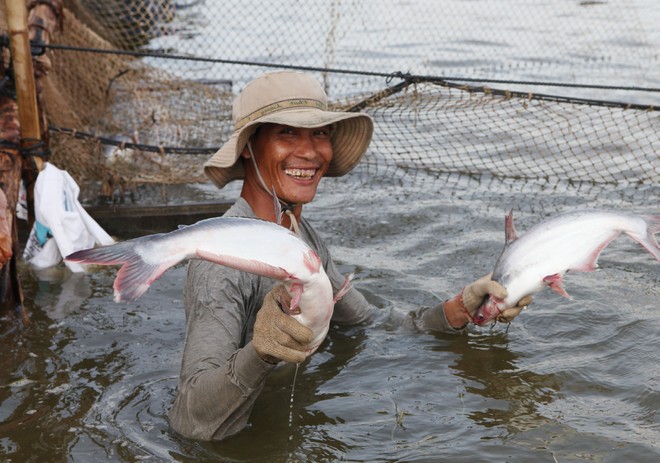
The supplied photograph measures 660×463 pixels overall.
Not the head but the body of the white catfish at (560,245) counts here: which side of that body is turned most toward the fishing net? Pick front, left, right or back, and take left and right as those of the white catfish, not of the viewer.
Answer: right

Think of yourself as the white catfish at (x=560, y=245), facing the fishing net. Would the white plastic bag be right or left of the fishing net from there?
left

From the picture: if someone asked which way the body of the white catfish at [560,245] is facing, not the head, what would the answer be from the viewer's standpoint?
to the viewer's left

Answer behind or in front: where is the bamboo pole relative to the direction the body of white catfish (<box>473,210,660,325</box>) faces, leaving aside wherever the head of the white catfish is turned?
in front

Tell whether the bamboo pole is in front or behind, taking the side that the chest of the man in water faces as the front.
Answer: behind

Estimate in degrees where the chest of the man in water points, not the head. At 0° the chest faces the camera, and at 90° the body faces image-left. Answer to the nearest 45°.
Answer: approximately 315°

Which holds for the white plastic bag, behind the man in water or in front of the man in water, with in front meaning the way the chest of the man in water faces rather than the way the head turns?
behind
